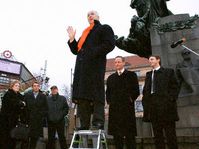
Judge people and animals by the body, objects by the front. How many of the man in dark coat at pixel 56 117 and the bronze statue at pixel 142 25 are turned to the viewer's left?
1

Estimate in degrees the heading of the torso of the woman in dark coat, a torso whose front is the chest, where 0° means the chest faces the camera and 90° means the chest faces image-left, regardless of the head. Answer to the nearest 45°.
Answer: approximately 315°

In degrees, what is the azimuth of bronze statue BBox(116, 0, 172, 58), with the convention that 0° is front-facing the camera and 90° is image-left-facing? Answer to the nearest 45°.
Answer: approximately 90°

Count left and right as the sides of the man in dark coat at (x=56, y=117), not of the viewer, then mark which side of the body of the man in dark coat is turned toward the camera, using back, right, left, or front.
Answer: front

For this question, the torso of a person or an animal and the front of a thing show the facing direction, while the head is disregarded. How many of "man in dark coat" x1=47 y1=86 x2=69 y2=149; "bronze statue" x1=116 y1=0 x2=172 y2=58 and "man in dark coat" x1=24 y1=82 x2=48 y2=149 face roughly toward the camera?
2

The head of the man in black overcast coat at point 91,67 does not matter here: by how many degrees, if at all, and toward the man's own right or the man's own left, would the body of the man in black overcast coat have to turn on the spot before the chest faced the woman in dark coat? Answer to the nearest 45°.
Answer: approximately 90° to the man's own right

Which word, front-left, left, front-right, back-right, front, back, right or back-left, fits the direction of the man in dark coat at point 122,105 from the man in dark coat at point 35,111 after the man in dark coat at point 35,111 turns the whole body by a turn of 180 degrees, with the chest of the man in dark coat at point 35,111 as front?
back-right

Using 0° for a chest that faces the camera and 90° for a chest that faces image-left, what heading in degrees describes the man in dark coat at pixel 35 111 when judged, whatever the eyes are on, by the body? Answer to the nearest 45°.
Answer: approximately 0°

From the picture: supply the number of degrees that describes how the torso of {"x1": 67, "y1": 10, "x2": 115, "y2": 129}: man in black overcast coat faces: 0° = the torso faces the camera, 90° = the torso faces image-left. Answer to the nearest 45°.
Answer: approximately 45°

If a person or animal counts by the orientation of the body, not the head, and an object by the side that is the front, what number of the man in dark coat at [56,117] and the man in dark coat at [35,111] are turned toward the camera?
2

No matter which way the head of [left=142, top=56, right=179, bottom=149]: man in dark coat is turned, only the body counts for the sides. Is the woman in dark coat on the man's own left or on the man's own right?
on the man's own right
